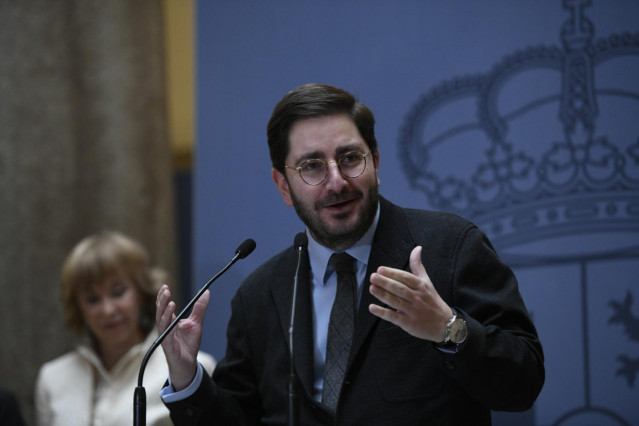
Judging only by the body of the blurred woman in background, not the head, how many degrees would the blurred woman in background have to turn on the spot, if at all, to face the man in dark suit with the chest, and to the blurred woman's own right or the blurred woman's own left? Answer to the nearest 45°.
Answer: approximately 45° to the blurred woman's own left

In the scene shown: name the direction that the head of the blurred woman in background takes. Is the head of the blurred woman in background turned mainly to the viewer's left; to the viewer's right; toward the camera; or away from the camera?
toward the camera

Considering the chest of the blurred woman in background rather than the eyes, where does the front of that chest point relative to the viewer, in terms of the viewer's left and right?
facing the viewer
